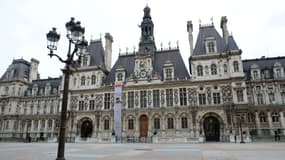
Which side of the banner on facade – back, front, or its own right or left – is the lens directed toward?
front
